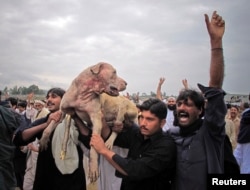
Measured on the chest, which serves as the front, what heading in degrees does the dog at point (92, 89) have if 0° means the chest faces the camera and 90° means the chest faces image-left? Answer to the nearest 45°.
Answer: approximately 315°

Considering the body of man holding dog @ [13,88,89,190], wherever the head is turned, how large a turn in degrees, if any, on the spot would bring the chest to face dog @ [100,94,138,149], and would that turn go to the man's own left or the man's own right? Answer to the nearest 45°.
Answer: approximately 45° to the man's own left

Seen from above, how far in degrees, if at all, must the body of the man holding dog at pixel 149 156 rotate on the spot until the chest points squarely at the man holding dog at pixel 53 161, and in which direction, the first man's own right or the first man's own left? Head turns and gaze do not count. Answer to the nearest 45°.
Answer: approximately 90° to the first man's own right

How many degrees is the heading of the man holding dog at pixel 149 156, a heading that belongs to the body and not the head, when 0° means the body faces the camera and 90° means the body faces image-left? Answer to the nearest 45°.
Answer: approximately 45°

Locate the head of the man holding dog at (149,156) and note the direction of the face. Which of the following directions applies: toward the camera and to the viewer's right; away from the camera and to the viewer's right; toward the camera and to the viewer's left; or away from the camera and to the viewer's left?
toward the camera and to the viewer's left

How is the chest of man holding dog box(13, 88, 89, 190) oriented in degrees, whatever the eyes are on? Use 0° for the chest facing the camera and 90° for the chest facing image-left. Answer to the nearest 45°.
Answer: approximately 0°
